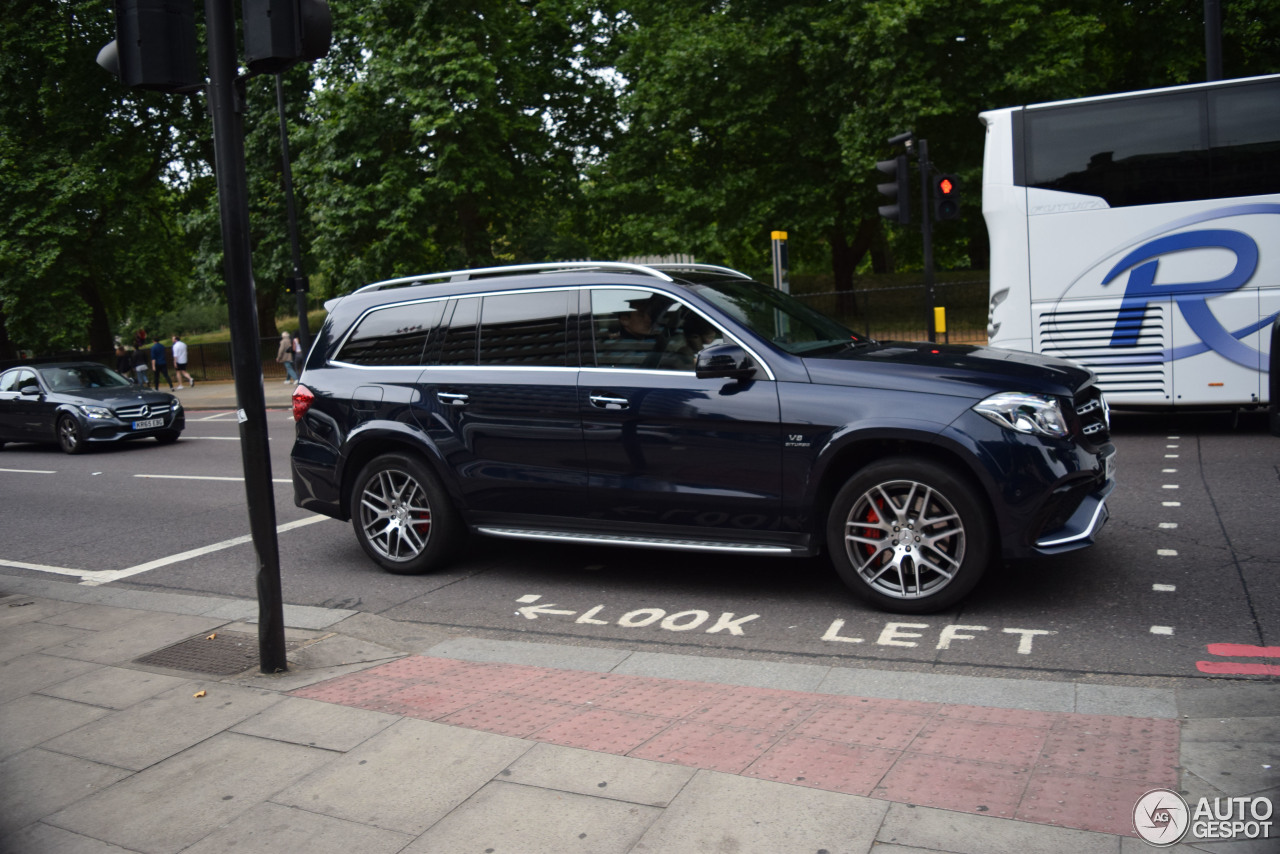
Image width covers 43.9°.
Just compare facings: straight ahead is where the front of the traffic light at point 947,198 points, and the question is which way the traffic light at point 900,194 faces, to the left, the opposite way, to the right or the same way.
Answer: to the right

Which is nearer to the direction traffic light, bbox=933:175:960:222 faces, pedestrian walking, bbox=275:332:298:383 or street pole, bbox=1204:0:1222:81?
the street pole

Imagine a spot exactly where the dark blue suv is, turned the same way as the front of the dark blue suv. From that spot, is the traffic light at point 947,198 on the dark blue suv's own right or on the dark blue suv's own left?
on the dark blue suv's own left

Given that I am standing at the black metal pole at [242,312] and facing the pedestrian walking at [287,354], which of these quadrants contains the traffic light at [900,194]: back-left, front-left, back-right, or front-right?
front-right

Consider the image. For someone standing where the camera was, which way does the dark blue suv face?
facing the viewer and to the right of the viewer

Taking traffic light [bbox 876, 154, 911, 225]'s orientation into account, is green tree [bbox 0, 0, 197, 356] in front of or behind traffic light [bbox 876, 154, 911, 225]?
in front

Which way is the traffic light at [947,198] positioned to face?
toward the camera

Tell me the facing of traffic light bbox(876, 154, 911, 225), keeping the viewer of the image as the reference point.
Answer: facing to the left of the viewer

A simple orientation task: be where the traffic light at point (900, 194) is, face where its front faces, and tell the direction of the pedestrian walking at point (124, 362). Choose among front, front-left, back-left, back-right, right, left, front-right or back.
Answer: front-right

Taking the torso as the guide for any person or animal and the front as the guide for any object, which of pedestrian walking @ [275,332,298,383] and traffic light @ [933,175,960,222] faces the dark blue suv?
the traffic light
